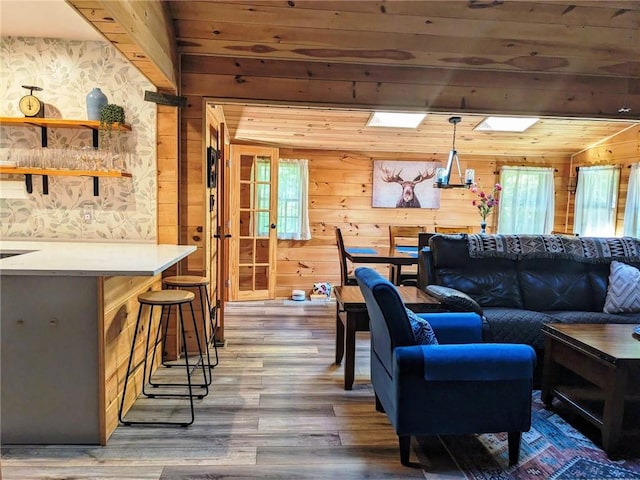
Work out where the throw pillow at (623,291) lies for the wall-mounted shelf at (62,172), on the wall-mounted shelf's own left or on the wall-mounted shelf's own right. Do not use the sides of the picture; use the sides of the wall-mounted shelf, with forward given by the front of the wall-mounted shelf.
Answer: on the wall-mounted shelf's own left

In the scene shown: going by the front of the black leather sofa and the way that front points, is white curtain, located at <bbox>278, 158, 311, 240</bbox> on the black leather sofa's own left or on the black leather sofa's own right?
on the black leather sofa's own right

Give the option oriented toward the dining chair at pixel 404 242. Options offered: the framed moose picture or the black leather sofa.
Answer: the framed moose picture

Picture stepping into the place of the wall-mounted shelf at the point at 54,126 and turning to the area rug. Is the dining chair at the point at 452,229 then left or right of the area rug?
left

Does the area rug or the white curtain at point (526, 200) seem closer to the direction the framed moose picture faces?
the area rug

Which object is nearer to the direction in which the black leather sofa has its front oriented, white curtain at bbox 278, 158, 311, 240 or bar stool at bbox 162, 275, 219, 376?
the bar stool

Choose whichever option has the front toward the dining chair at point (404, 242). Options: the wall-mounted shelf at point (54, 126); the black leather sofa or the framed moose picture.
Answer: the framed moose picture

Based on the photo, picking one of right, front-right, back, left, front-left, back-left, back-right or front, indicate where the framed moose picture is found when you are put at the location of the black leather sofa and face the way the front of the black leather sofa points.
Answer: back-right

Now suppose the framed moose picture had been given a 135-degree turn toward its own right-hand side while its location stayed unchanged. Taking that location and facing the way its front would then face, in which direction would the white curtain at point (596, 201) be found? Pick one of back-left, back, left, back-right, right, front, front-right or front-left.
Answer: back-right

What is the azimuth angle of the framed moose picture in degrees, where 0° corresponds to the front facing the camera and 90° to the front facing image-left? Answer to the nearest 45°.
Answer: approximately 0°
